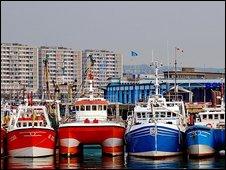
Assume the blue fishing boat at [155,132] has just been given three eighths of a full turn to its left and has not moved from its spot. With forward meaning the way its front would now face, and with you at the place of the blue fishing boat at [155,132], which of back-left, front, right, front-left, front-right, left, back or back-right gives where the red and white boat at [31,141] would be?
back-left

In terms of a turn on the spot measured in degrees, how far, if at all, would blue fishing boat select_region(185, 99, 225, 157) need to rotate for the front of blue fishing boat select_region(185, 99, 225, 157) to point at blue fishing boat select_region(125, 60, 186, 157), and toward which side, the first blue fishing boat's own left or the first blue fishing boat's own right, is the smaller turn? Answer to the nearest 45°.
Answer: approximately 45° to the first blue fishing boat's own right

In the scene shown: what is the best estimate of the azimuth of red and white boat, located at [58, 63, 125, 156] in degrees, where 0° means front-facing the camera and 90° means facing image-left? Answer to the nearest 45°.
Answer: approximately 0°

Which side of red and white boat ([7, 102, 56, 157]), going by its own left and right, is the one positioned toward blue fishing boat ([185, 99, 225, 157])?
left

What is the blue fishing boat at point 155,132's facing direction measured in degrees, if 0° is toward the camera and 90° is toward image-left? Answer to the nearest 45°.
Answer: approximately 0°

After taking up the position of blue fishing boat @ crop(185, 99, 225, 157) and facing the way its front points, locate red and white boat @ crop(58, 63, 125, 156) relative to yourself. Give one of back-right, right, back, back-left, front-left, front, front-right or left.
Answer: front-right

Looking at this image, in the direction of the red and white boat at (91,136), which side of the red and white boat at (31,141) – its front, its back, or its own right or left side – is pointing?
left

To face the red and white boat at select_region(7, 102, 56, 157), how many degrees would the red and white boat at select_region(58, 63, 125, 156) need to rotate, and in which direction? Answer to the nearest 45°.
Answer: approximately 90° to its right

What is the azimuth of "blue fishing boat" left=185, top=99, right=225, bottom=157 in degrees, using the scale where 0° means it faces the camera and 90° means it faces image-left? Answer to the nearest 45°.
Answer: approximately 45°

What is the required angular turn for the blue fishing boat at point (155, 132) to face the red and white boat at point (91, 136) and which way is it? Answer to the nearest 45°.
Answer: approximately 90° to its right

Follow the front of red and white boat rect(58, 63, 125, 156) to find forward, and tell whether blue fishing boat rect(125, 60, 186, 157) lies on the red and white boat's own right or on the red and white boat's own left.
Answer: on the red and white boat's own left
